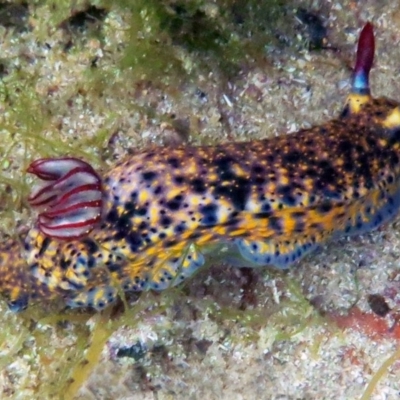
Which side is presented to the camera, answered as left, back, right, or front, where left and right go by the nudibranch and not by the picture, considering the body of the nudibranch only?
right
